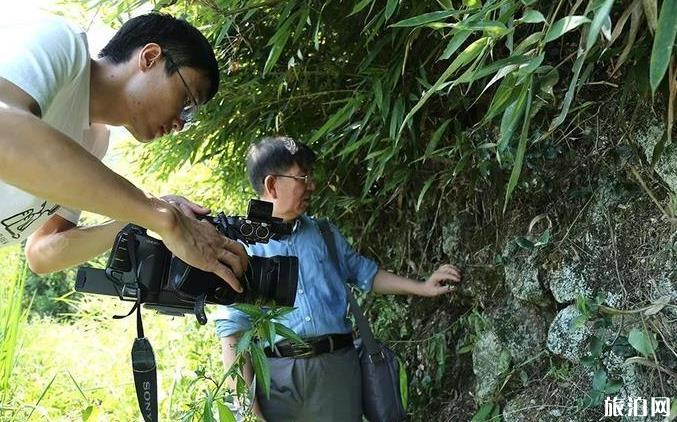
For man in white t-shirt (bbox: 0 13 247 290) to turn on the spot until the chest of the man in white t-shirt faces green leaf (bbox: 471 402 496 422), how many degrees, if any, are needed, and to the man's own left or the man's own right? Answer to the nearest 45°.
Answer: approximately 45° to the man's own left

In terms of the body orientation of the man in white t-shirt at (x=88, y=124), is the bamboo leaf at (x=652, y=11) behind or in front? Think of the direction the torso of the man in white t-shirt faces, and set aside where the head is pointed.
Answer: in front

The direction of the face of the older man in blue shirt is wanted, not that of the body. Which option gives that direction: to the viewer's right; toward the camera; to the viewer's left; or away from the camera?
to the viewer's right

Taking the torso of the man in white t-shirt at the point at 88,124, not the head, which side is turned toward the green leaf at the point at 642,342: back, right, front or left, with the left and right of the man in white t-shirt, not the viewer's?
front

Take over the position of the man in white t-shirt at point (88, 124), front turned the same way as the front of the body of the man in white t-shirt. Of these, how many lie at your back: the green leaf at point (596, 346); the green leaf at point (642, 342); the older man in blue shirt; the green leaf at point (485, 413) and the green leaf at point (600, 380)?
0

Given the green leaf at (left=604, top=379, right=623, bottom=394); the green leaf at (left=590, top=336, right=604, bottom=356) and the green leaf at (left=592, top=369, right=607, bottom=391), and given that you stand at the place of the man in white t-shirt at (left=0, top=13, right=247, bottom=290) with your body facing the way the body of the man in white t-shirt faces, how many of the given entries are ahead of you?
3

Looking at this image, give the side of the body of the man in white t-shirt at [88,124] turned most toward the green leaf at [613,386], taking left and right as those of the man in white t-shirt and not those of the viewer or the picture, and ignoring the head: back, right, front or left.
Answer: front

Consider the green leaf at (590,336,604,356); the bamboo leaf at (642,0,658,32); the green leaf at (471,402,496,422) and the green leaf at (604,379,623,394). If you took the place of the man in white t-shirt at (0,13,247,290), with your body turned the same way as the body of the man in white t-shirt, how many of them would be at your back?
0

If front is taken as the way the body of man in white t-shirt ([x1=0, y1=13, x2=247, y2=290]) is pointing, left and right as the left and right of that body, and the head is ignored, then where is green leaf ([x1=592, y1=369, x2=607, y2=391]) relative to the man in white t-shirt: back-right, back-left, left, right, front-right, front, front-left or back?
front

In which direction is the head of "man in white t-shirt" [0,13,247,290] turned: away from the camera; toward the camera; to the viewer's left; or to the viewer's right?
to the viewer's right

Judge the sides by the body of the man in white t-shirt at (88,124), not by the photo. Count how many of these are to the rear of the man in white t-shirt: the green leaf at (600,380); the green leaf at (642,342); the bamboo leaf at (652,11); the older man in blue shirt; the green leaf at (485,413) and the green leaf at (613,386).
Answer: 0

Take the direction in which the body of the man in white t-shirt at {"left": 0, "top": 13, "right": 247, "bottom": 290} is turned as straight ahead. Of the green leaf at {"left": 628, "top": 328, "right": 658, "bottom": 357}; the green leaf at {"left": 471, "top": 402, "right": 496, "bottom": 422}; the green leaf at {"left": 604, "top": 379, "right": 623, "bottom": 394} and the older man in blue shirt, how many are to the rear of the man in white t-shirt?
0

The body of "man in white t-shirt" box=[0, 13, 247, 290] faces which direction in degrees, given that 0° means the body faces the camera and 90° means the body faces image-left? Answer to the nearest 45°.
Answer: approximately 270°

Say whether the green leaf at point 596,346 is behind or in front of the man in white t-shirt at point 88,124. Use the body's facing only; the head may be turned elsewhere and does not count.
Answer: in front

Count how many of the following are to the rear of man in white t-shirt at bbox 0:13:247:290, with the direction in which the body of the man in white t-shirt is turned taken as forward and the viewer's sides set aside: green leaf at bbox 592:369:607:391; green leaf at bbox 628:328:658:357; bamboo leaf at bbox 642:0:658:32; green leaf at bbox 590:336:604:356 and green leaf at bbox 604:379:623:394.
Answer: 0
